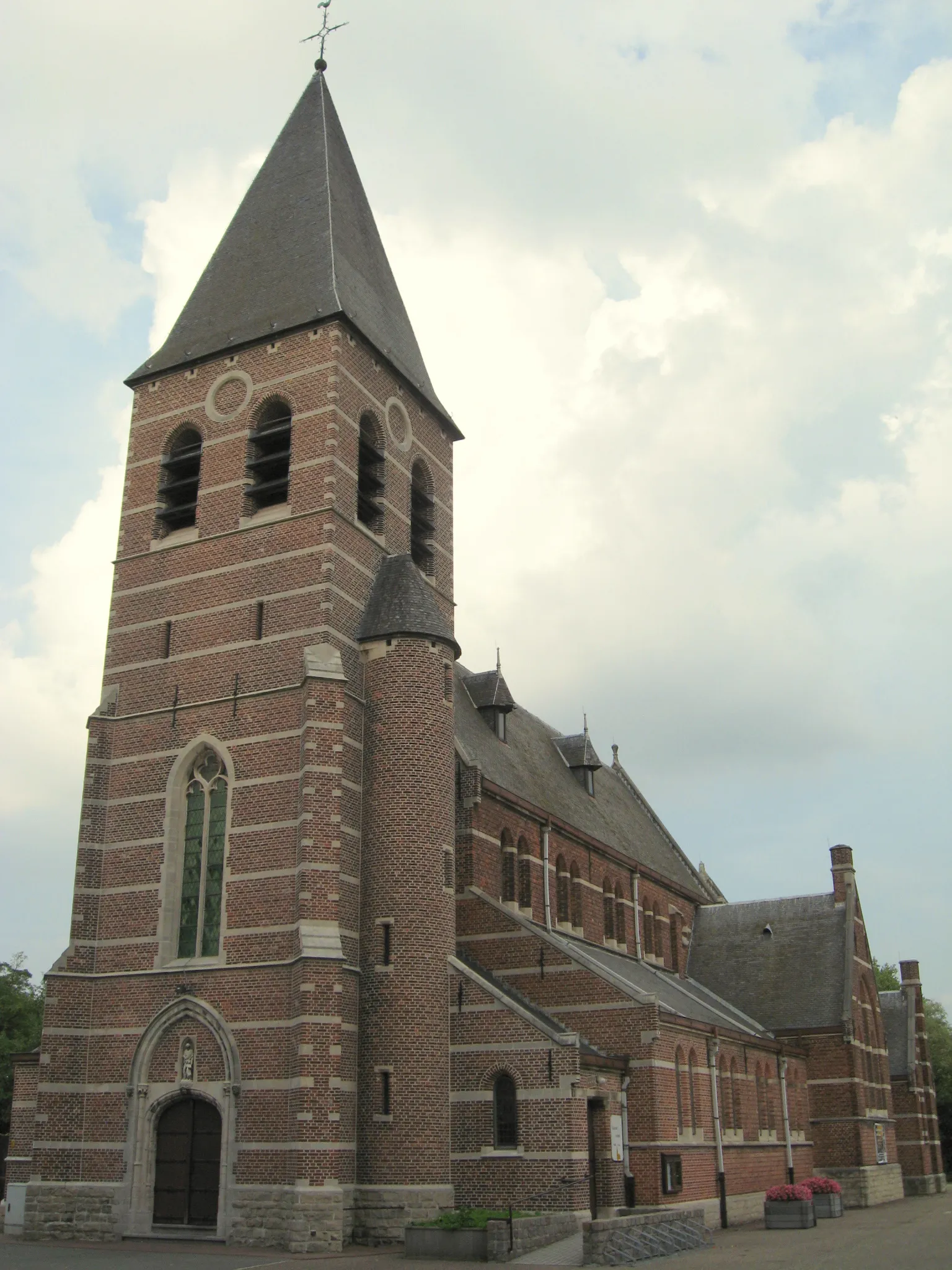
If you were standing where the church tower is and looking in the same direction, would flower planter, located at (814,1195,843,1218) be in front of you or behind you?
behind

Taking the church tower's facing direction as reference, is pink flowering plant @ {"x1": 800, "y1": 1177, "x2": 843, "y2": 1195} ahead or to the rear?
to the rear

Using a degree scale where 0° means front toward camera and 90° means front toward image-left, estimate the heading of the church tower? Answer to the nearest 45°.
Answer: approximately 45°

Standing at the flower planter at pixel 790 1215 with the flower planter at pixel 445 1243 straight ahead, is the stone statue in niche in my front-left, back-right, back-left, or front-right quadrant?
front-right

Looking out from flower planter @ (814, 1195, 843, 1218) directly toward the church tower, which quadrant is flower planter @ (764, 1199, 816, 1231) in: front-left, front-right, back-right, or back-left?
front-left
